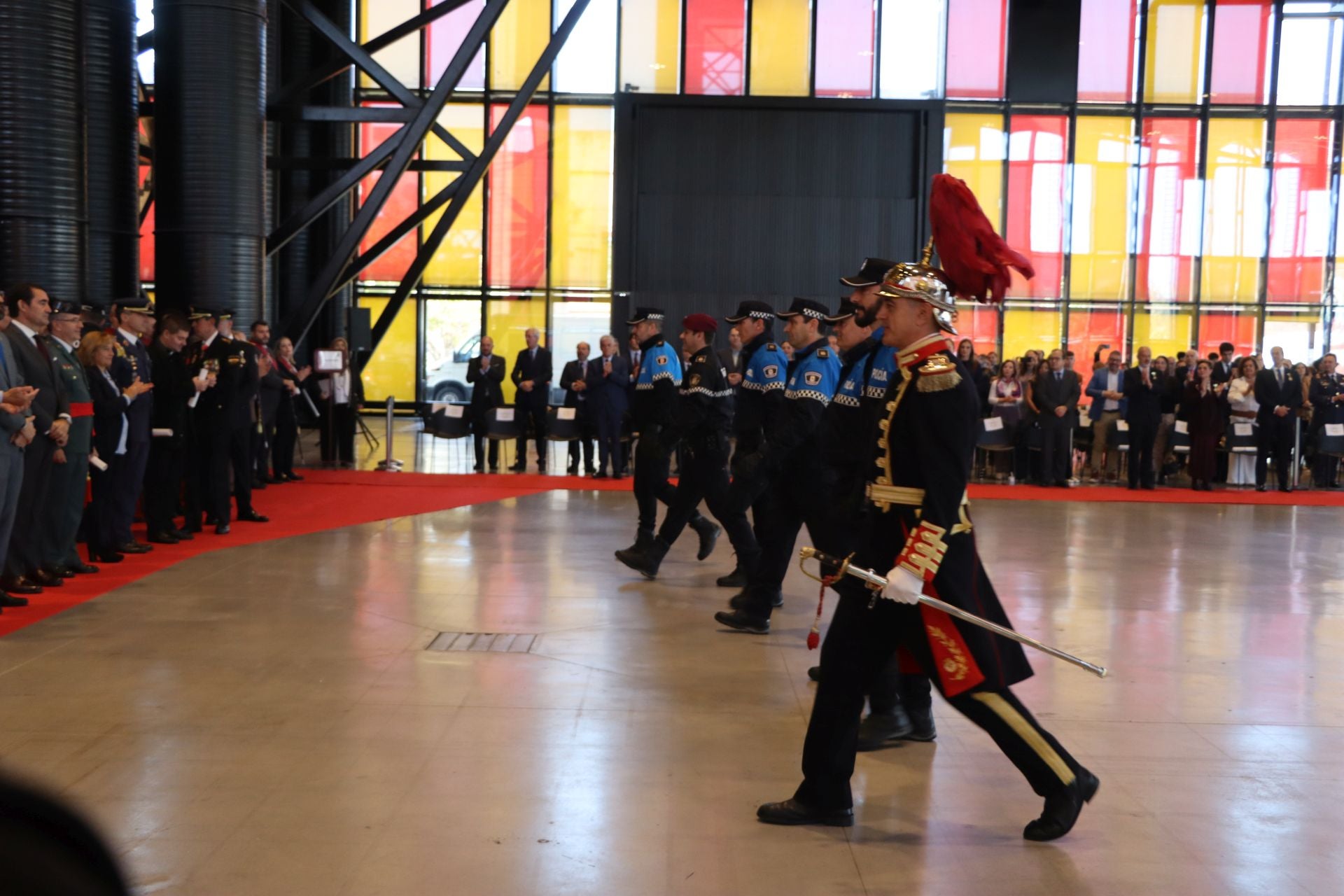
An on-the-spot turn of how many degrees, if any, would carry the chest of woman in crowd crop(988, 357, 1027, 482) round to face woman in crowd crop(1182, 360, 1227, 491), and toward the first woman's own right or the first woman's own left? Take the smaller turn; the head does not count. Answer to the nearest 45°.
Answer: approximately 90° to the first woman's own left

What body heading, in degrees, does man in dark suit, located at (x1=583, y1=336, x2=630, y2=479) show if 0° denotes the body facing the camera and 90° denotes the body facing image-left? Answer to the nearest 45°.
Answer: approximately 0°

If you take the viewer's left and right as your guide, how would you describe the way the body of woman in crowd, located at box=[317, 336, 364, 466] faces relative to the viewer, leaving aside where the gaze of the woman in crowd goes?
facing the viewer

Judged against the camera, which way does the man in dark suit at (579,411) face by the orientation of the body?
toward the camera

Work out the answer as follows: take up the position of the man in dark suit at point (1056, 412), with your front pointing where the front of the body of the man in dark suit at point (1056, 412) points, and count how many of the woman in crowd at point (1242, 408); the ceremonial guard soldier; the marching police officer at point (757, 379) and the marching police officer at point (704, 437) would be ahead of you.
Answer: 3

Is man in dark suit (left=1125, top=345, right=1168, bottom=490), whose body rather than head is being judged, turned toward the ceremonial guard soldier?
yes

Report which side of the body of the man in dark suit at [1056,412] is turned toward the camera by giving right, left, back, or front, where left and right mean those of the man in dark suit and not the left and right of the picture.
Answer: front
